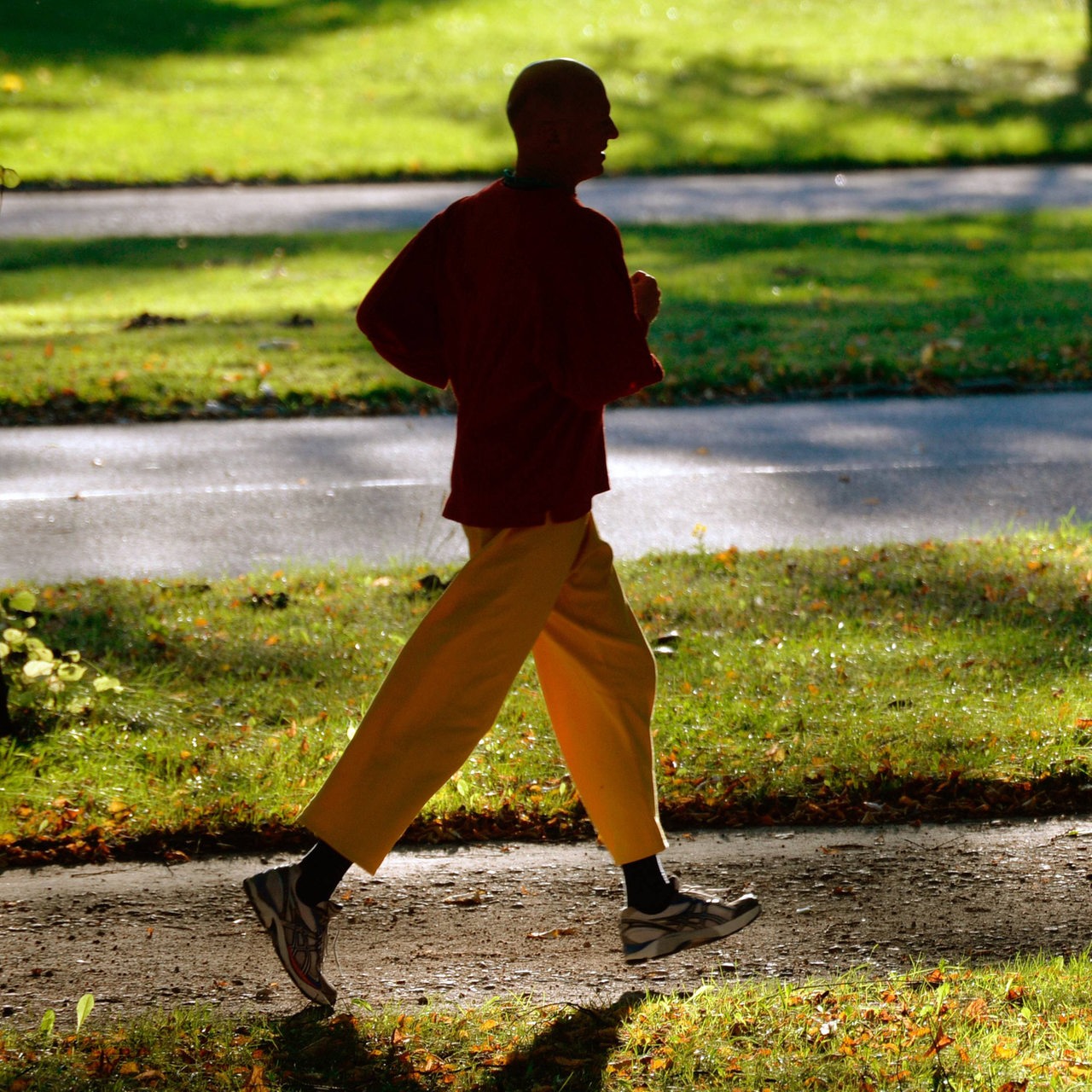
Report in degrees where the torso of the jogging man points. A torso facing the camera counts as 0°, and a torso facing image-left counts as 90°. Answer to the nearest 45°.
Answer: approximately 270°

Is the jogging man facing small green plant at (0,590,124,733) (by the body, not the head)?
no

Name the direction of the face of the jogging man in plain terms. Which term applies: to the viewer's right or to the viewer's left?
to the viewer's right
